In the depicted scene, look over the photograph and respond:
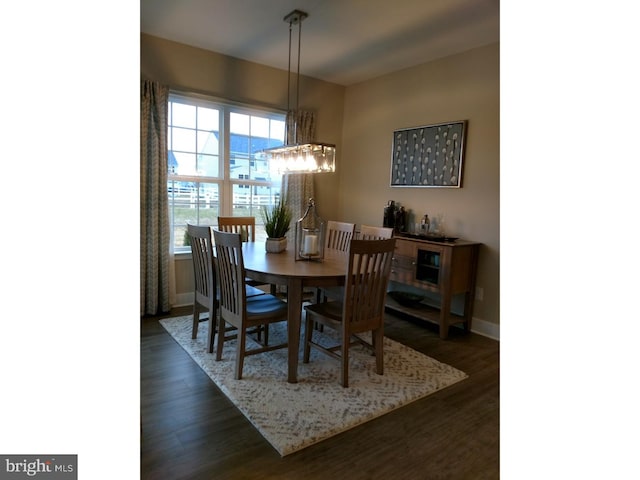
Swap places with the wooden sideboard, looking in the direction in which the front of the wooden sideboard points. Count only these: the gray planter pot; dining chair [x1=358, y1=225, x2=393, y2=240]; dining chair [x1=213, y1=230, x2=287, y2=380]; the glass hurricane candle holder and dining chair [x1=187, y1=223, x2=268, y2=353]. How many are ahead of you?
5

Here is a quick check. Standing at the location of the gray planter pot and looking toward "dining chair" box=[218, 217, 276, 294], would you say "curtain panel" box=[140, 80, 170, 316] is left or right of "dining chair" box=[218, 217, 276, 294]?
left

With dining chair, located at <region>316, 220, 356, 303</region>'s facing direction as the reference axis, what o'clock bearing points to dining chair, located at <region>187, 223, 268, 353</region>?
dining chair, located at <region>187, 223, 268, 353</region> is roughly at 12 o'clock from dining chair, located at <region>316, 220, 356, 303</region>.

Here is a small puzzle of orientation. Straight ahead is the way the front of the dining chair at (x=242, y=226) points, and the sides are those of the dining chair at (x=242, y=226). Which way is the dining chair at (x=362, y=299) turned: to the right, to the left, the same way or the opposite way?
the opposite way

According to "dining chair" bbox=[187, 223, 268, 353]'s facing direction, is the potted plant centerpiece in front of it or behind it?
in front

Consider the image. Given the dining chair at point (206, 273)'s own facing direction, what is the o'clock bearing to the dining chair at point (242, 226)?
the dining chair at point (242, 226) is roughly at 11 o'clock from the dining chair at point (206, 273).

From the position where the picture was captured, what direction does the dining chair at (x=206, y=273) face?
facing away from the viewer and to the right of the viewer

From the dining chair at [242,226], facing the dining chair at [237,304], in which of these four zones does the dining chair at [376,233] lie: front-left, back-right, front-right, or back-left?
front-left

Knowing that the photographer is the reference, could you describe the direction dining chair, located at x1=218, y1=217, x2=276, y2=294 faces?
facing the viewer and to the right of the viewer

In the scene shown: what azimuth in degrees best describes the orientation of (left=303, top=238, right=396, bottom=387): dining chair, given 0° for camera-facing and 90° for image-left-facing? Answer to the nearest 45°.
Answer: approximately 135°

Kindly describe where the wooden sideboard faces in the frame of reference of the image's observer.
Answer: facing the viewer and to the left of the viewer

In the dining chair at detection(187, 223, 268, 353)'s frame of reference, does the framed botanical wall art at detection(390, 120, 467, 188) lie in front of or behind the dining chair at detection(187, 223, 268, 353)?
in front

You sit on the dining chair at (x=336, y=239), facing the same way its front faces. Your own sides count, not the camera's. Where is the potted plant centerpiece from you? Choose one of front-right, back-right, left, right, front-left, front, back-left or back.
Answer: front

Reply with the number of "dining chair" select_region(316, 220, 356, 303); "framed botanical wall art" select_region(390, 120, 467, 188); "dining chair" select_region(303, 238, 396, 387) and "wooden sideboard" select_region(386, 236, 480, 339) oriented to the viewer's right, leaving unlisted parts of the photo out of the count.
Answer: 0
